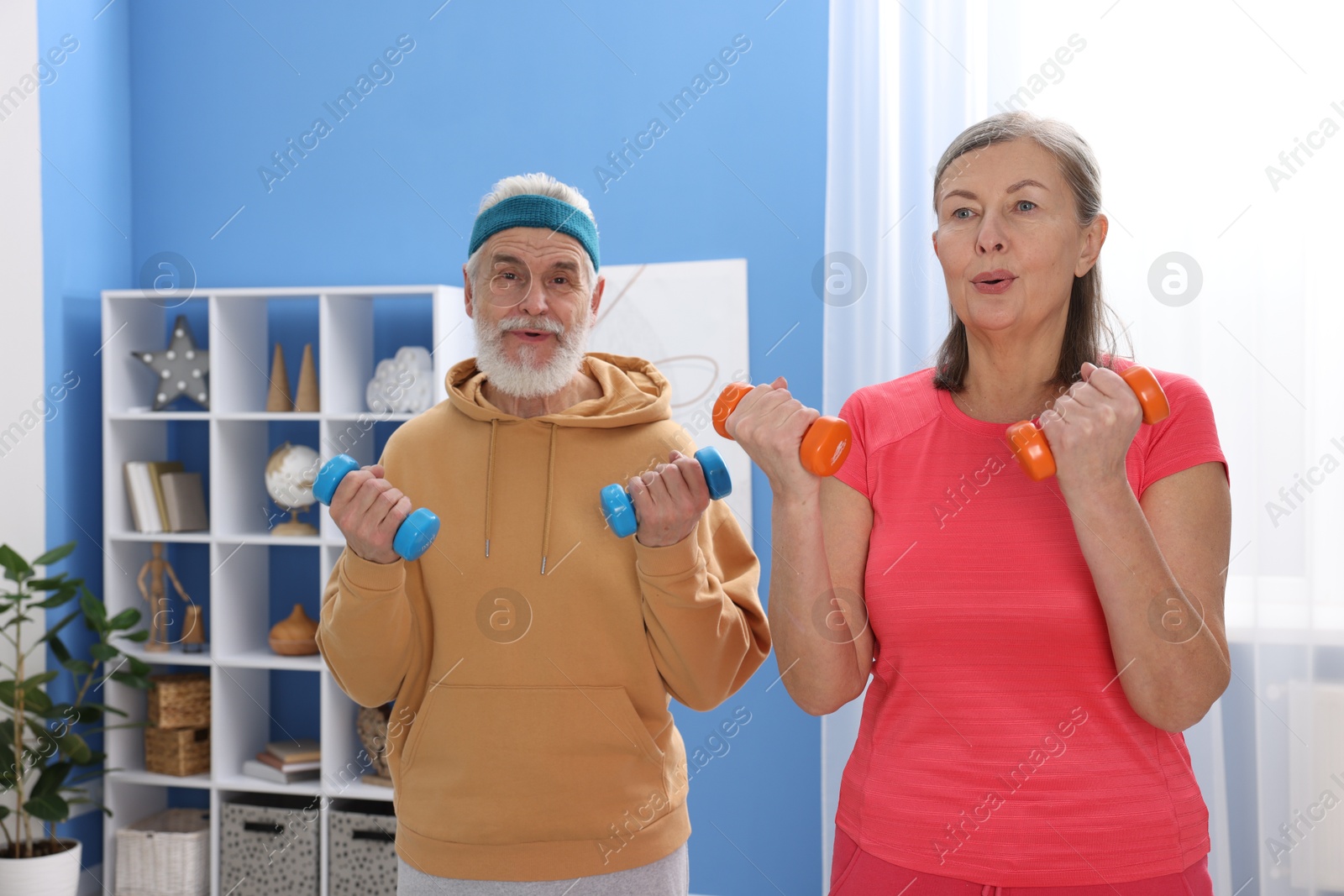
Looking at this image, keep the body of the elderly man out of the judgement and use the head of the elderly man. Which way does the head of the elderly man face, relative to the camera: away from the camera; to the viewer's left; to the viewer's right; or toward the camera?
toward the camera

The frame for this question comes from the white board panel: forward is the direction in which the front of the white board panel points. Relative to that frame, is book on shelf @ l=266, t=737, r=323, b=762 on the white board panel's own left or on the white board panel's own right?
on the white board panel's own right

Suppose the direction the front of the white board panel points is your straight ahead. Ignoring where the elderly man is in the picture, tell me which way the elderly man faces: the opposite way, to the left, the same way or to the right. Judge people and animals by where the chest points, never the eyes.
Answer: the same way

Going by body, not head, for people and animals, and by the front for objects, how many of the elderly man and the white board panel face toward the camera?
2

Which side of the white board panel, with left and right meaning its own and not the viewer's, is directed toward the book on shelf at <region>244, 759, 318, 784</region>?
right

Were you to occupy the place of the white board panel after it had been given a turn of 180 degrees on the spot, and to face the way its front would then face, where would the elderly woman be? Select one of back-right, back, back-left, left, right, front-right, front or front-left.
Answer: back

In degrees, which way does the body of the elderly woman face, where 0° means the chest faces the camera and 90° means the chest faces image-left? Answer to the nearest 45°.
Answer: approximately 45°

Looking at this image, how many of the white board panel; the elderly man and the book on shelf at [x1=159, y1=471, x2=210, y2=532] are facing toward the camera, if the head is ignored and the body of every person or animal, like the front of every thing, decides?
3

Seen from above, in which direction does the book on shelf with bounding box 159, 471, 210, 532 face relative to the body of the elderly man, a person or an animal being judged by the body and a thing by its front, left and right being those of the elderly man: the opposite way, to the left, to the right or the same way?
the same way

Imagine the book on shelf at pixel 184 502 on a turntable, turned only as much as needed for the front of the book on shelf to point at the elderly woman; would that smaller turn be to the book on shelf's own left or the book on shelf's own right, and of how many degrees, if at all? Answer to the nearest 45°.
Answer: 0° — it already faces them

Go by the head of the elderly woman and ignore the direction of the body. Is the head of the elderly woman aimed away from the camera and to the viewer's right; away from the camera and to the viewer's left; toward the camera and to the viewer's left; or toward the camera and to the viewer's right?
toward the camera and to the viewer's left

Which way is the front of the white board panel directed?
toward the camera

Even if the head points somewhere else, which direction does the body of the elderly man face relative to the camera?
toward the camera

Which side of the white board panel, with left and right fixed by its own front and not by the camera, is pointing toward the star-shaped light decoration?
right

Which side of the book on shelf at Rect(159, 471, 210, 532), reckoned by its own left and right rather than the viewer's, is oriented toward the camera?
front
